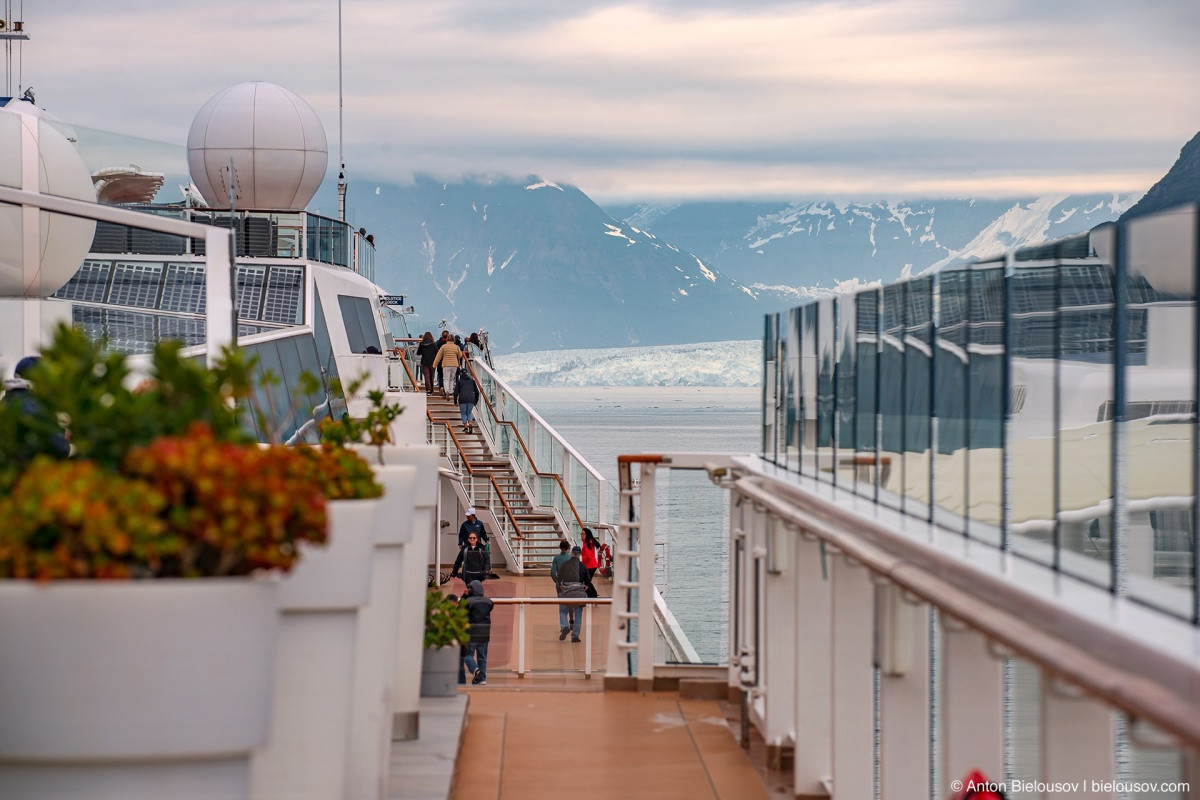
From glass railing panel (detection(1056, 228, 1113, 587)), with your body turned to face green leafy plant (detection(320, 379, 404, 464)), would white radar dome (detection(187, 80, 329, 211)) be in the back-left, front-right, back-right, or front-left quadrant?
front-right

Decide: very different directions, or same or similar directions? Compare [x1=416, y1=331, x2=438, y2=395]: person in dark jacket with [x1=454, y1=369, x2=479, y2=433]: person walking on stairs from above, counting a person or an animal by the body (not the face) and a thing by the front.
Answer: same or similar directions
